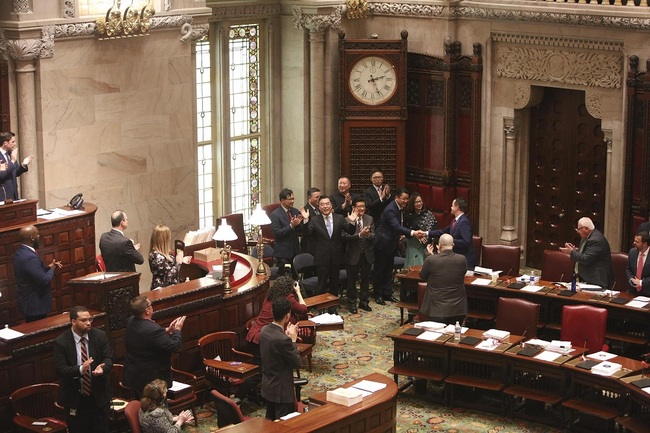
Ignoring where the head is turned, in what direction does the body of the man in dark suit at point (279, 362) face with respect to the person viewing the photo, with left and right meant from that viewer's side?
facing away from the viewer and to the right of the viewer

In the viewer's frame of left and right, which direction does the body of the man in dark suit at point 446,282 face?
facing away from the viewer

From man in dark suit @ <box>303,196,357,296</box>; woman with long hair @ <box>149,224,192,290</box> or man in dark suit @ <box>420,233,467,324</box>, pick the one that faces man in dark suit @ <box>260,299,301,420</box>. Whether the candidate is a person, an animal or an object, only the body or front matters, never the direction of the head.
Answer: man in dark suit @ <box>303,196,357,296</box>

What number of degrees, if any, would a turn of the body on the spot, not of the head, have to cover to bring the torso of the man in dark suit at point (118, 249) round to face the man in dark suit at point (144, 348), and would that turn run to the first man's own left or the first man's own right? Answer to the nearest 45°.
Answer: approximately 135° to the first man's own right

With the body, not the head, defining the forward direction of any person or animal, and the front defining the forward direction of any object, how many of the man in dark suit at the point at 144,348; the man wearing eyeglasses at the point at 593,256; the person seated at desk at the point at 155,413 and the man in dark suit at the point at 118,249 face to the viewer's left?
1

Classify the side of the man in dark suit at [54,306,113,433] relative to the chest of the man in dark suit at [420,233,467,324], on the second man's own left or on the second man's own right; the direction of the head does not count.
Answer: on the second man's own left

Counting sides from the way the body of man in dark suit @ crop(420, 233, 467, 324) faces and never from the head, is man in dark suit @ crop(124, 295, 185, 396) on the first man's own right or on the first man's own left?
on the first man's own left

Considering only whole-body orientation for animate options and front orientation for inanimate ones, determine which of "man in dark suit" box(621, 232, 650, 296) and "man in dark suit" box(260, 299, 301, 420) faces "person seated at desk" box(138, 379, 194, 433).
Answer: "man in dark suit" box(621, 232, 650, 296)

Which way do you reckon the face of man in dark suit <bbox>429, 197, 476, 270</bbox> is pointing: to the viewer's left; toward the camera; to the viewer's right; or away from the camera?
to the viewer's left

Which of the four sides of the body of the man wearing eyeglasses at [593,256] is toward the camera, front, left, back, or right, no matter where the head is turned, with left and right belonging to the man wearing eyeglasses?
left

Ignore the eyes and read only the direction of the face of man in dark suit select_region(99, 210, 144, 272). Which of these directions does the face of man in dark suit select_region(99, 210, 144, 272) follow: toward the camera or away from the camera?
away from the camera

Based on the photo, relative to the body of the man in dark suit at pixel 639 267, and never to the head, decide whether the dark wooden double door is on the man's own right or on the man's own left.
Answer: on the man's own right

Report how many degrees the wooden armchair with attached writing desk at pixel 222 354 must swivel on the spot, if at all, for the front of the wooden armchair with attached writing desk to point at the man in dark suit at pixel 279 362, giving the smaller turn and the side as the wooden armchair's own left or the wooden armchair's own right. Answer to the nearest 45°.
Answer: approximately 45° to the wooden armchair's own right

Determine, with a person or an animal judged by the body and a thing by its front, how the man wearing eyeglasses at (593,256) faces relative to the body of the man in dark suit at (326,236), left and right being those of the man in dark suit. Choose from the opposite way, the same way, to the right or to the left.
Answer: to the right

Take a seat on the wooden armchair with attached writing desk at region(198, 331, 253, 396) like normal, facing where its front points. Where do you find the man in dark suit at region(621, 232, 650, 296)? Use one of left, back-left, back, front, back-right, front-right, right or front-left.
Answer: front-left

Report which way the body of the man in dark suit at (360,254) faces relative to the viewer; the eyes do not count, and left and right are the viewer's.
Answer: facing the viewer

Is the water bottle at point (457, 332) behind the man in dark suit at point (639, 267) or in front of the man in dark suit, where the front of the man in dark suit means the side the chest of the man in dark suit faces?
in front

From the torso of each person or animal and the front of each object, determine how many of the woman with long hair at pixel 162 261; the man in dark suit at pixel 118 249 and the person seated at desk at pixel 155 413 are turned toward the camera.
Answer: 0

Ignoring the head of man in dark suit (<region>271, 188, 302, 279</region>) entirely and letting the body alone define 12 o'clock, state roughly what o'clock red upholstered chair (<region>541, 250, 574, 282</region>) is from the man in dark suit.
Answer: The red upholstered chair is roughly at 11 o'clock from the man in dark suit.
